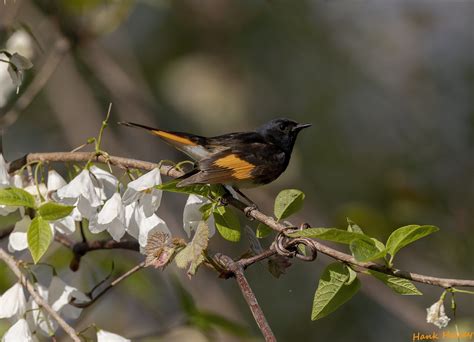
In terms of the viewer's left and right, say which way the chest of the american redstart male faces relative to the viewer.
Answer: facing to the right of the viewer

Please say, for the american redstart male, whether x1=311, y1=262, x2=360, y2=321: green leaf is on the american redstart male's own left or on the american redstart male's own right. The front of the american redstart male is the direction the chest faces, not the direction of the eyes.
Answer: on the american redstart male's own right

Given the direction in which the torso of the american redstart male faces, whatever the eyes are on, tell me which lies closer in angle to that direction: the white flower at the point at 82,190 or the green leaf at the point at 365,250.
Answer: the green leaf

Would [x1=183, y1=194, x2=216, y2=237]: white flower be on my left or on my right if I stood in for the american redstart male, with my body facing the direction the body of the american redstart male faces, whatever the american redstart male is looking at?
on my right

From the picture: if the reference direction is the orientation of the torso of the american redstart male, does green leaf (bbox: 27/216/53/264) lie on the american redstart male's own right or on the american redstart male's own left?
on the american redstart male's own right

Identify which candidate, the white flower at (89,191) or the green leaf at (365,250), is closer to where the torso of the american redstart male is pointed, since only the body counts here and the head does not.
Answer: the green leaf

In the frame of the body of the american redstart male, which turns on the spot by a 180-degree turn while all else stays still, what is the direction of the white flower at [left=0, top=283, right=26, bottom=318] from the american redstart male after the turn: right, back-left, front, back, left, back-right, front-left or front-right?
front-left
